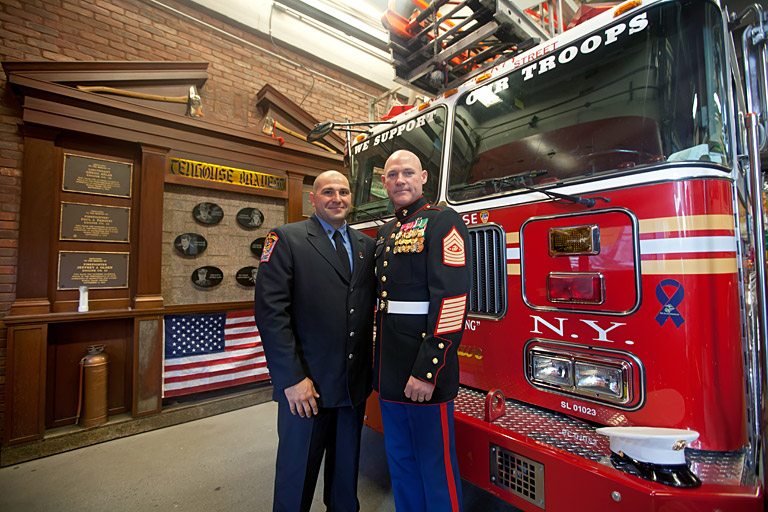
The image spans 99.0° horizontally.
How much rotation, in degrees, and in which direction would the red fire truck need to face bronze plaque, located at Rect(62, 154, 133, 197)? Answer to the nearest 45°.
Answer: approximately 45° to its right

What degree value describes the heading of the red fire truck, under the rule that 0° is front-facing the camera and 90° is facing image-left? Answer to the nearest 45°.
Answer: approximately 45°

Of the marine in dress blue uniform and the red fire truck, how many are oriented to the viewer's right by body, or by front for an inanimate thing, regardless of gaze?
0

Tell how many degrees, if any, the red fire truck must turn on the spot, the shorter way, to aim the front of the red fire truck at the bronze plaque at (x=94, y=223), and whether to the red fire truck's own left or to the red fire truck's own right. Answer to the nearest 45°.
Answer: approximately 45° to the red fire truck's own right

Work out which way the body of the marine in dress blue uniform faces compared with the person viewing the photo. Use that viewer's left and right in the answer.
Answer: facing the viewer and to the left of the viewer

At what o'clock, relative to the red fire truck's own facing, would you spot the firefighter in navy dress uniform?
The firefighter in navy dress uniform is roughly at 1 o'clock from the red fire truck.

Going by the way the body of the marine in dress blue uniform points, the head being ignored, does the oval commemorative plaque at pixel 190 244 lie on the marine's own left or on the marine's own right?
on the marine's own right

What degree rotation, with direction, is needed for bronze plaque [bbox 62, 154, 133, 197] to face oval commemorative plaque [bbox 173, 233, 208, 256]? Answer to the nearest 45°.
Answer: approximately 45° to its left

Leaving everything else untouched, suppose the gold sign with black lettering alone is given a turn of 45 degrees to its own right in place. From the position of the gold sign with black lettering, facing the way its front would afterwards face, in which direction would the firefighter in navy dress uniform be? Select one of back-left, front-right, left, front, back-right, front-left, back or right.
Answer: front

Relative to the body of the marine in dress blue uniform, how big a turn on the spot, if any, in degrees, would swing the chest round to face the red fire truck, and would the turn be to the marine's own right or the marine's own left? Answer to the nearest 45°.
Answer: approximately 135° to the marine's own left

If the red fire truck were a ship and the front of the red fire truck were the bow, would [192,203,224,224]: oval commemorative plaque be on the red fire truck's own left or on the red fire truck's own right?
on the red fire truck's own right

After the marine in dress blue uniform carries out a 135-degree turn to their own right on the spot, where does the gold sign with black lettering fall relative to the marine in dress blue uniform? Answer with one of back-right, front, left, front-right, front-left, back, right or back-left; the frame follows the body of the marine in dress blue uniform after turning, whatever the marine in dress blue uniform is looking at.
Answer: front-left

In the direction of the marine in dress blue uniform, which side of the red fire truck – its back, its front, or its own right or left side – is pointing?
front

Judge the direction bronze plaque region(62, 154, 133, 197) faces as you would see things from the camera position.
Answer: facing the viewer and to the right of the viewer

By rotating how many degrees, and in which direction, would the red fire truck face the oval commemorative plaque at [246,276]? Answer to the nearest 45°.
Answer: approximately 45° to its right

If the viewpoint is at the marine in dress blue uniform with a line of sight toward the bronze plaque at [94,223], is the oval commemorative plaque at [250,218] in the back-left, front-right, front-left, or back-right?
front-right
